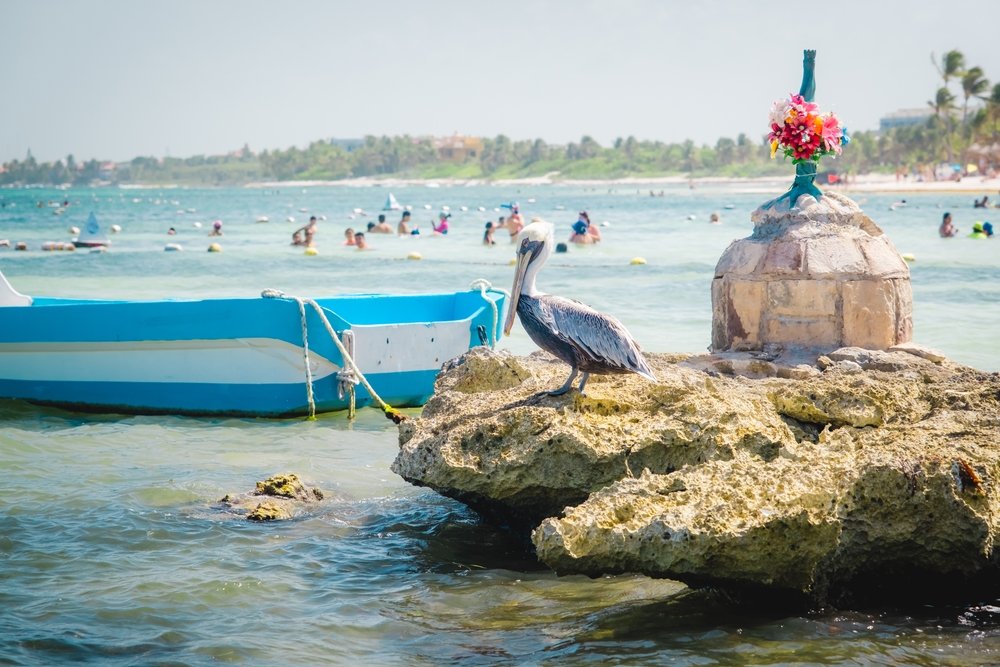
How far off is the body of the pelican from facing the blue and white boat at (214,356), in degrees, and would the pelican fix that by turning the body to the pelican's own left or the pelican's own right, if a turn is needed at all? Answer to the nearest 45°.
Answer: approximately 45° to the pelican's own right

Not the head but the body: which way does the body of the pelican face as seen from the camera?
to the viewer's left

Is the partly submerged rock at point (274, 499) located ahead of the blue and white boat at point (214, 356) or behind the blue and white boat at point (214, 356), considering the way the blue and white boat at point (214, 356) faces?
behind

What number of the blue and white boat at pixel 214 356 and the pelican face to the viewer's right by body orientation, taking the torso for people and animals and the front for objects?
0

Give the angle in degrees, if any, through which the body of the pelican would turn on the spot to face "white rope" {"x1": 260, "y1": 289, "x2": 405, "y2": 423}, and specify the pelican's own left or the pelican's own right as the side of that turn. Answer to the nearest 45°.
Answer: approximately 45° to the pelican's own right

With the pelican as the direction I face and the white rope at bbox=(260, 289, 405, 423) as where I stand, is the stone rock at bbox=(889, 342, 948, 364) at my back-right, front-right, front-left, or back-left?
front-left

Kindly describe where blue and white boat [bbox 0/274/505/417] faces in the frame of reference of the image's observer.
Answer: facing away from the viewer and to the left of the viewer

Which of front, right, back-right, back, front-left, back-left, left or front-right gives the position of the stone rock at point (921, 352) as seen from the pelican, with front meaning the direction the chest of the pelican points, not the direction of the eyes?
back-right

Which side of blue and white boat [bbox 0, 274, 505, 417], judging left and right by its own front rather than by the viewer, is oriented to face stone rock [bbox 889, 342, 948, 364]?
back

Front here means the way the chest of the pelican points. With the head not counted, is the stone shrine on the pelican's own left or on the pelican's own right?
on the pelican's own right
